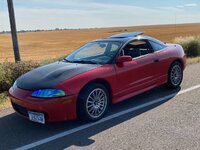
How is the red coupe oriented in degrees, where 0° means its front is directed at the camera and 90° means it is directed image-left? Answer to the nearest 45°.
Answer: approximately 45°
